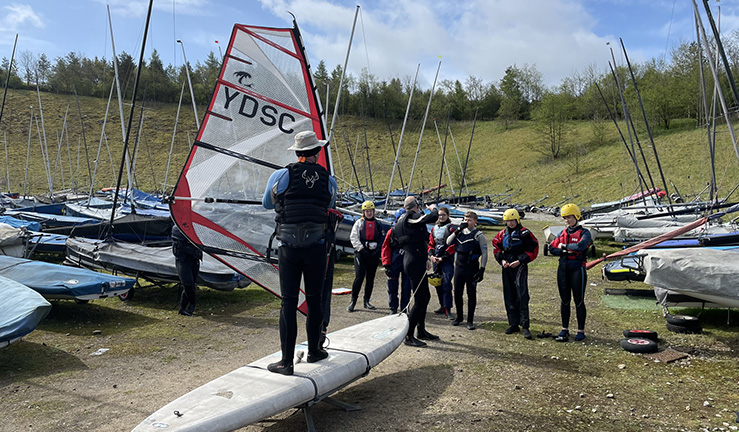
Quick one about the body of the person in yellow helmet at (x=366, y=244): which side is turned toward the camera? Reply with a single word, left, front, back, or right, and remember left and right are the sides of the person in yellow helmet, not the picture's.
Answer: front

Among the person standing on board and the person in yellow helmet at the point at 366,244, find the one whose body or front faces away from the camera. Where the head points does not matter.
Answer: the person standing on board

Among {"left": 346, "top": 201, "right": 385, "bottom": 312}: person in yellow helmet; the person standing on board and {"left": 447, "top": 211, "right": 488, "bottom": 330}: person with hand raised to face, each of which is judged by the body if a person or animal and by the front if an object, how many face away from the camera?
1

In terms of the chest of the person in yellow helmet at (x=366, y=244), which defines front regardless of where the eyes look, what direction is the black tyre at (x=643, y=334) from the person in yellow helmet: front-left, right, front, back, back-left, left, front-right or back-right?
front-left

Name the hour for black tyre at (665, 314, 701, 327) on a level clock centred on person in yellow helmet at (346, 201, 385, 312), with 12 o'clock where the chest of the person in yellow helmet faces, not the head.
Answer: The black tyre is roughly at 10 o'clock from the person in yellow helmet.

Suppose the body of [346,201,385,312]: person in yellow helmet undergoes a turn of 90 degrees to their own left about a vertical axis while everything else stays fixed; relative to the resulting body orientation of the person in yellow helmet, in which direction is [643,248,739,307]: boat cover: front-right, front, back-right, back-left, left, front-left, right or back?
front-right

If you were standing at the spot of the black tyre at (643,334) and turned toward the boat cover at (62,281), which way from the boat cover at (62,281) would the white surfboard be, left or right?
left

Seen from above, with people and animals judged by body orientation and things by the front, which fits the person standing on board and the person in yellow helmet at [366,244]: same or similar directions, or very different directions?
very different directions

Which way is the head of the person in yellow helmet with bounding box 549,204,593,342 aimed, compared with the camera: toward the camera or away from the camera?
toward the camera

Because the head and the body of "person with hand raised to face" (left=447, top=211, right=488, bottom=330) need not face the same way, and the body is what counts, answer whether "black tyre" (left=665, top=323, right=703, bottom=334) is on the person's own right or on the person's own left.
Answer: on the person's own left

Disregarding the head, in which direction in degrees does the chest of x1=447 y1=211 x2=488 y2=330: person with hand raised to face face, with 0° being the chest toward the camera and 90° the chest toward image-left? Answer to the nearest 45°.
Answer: approximately 45°

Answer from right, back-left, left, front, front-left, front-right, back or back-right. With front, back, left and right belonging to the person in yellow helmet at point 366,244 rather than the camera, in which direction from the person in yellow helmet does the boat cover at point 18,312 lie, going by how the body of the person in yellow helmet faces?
front-right

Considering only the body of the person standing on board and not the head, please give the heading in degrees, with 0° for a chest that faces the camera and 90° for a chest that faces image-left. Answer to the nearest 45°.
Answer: approximately 180°

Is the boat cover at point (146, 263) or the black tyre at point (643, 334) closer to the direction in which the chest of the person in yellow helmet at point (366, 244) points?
the black tyre

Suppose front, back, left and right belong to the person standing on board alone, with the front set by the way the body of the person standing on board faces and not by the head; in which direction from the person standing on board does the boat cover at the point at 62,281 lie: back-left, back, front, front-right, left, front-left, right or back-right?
front-left

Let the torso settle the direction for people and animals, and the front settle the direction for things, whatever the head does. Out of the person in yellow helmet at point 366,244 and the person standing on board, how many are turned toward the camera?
1

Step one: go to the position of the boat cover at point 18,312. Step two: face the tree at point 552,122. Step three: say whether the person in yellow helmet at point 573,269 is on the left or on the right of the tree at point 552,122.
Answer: right
